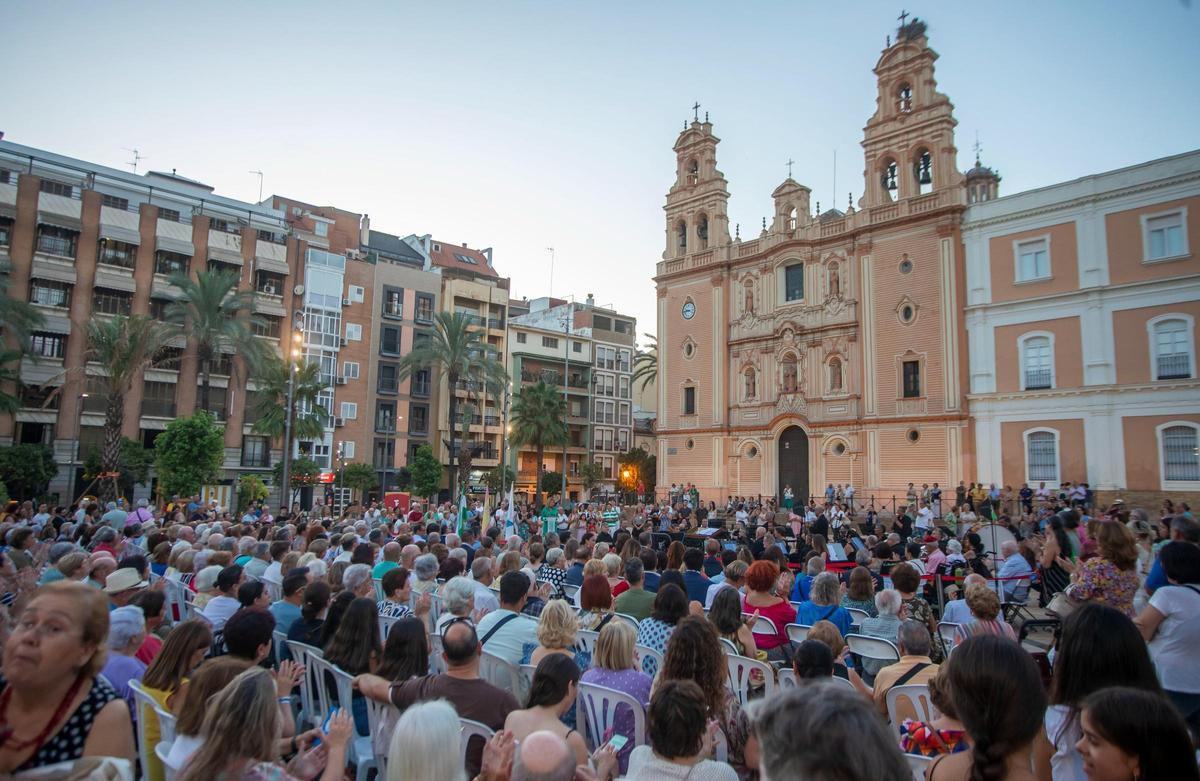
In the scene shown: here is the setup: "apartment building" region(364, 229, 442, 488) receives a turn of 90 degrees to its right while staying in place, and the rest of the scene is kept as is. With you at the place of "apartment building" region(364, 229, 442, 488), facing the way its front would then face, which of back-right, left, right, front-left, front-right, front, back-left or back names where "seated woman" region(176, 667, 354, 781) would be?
front-left

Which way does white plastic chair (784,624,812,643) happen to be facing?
away from the camera

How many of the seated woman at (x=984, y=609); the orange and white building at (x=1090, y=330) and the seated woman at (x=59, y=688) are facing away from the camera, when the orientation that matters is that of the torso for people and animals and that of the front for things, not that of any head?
1

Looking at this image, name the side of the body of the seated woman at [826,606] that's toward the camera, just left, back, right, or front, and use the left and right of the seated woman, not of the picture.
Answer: back

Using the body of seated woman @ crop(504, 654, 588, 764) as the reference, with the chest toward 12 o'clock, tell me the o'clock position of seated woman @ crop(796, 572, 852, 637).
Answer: seated woman @ crop(796, 572, 852, 637) is roughly at 12 o'clock from seated woman @ crop(504, 654, 588, 764).

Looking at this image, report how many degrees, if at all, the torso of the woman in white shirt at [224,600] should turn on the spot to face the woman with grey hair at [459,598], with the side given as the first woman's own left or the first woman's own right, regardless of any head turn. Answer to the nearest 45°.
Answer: approximately 90° to the first woman's own right

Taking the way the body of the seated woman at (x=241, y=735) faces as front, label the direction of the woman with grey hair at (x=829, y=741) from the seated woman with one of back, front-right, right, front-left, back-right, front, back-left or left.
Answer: right

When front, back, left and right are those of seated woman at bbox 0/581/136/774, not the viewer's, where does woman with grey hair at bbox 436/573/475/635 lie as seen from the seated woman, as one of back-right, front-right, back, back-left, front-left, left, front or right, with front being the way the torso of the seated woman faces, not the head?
back

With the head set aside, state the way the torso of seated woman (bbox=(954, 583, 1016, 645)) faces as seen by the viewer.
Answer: away from the camera

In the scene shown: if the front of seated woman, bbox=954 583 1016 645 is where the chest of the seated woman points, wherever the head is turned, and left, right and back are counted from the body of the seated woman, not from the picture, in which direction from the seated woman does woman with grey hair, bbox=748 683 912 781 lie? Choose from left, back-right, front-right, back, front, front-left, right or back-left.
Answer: back

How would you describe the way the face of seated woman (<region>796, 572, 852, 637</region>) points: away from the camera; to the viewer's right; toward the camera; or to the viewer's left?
away from the camera

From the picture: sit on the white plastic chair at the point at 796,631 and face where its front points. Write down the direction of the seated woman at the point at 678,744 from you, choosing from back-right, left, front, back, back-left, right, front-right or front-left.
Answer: back

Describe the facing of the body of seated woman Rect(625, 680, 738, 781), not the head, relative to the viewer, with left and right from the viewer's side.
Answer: facing away from the viewer

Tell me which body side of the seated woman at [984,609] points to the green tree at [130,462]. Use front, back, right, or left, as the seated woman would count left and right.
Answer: left

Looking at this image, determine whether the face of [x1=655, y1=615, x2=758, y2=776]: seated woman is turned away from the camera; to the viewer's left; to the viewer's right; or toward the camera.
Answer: away from the camera
